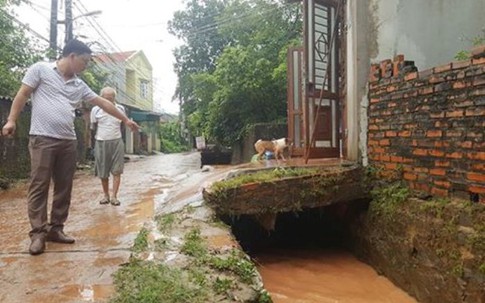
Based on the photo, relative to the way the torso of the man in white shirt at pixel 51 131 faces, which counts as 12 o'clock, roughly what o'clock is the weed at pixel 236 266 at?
The weed is roughly at 12 o'clock from the man in white shirt.

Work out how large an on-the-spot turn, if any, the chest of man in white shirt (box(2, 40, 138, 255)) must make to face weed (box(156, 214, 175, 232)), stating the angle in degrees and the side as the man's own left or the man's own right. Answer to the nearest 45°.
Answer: approximately 45° to the man's own left

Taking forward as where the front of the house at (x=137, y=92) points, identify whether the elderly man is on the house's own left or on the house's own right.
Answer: on the house's own right

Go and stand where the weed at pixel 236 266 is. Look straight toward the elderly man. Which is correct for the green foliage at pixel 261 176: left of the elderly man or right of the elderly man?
right

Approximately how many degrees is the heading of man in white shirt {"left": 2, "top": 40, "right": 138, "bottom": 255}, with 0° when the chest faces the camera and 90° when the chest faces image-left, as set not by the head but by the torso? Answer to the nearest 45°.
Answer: approximately 315°

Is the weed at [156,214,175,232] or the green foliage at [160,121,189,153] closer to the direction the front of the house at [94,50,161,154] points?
the weed
